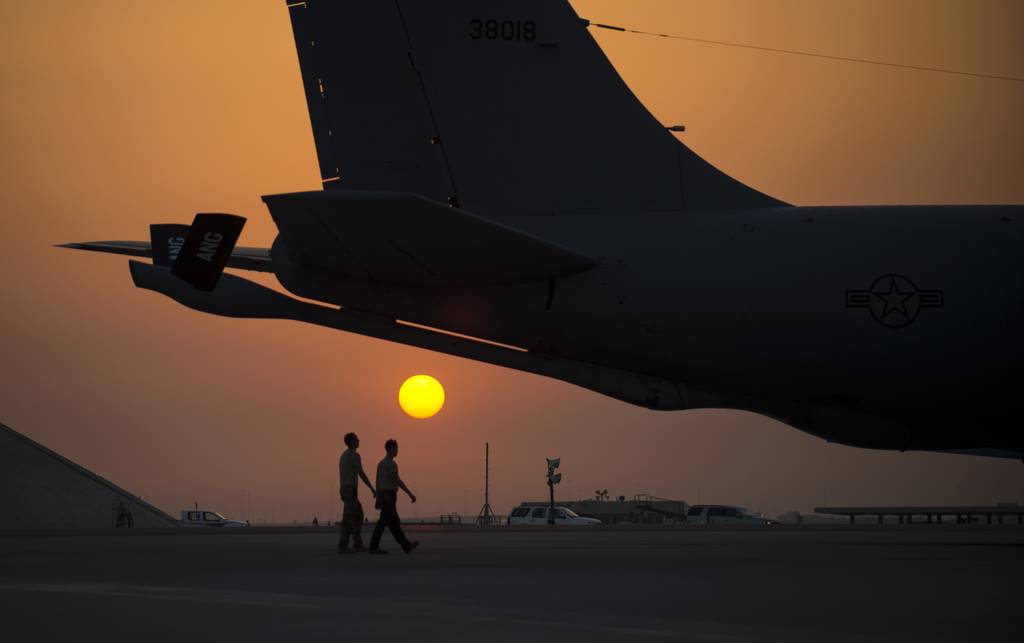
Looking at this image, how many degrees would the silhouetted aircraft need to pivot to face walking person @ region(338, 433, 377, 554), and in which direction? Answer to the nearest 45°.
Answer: approximately 135° to its left

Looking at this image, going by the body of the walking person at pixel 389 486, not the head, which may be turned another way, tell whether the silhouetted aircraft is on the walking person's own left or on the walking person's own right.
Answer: on the walking person's own right

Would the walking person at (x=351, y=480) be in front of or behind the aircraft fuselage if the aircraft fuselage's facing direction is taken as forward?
behind

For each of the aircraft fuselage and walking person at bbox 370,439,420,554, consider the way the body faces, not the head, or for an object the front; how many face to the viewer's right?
2

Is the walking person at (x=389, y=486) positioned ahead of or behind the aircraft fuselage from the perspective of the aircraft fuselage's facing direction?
behind

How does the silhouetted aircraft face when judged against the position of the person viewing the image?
facing to the right of the viewer

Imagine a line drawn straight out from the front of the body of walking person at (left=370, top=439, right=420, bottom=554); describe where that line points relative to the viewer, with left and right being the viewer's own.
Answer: facing to the right of the viewer

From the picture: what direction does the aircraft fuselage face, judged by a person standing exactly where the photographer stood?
facing to the right of the viewer

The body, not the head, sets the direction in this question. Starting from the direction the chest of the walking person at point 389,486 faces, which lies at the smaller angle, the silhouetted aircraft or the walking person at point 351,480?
the silhouetted aircraft
